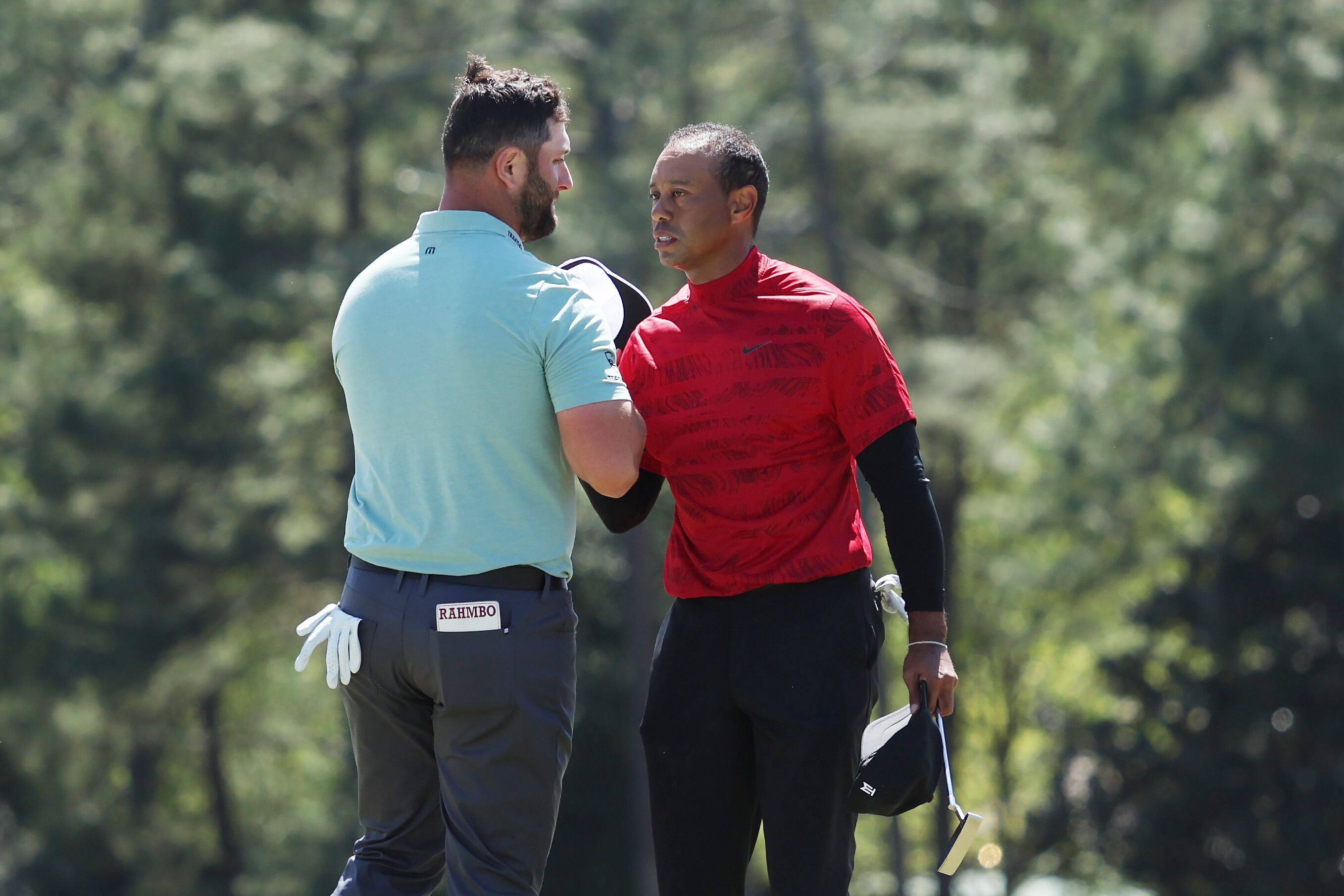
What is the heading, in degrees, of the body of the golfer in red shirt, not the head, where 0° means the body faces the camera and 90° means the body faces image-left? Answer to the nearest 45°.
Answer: approximately 45°

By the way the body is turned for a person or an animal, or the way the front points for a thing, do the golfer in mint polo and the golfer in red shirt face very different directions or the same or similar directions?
very different directions

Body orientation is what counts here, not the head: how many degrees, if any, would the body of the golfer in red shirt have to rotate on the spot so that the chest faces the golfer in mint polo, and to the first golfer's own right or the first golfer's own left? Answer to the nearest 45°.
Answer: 0° — they already face them

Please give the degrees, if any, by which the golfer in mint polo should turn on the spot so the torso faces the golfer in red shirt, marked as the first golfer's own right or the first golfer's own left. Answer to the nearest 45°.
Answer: approximately 45° to the first golfer's own right

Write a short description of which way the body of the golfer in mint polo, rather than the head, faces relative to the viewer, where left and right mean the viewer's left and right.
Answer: facing away from the viewer and to the right of the viewer
